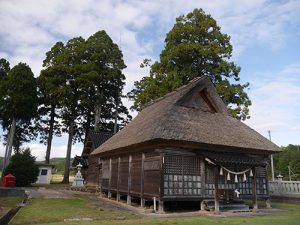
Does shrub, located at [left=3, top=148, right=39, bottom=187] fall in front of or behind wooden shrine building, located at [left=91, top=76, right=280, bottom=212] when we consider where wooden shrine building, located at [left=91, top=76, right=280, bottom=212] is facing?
behind

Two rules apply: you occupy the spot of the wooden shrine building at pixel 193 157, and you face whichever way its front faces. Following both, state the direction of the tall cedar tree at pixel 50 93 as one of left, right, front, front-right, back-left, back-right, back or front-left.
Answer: back

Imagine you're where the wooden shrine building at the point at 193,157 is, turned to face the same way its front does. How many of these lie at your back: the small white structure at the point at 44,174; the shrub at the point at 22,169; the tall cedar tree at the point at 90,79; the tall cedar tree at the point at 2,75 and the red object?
5

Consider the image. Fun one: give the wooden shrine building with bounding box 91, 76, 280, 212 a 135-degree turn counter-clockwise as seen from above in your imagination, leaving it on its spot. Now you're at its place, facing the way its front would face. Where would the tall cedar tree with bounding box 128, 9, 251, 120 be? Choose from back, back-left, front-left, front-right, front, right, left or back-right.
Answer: front

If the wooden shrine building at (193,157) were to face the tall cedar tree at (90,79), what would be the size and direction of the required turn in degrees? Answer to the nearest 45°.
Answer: approximately 180°

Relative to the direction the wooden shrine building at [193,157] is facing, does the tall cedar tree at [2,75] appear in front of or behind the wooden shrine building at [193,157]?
behind

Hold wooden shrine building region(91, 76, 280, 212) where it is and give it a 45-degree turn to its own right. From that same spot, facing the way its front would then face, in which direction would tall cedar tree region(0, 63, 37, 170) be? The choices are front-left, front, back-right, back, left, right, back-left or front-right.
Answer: back-right

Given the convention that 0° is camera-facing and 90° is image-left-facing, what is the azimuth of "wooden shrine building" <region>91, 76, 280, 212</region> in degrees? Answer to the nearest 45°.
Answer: approximately 315°
